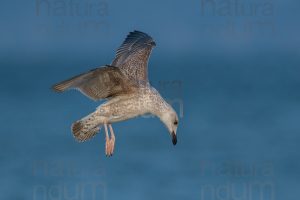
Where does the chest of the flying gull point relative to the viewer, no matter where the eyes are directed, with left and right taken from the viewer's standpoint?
facing to the right of the viewer
